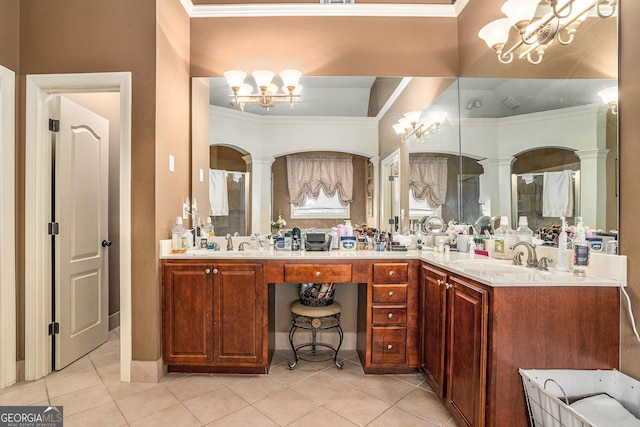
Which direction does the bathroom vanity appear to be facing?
toward the camera

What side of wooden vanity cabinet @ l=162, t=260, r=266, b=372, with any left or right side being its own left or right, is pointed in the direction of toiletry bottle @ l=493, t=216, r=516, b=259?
left

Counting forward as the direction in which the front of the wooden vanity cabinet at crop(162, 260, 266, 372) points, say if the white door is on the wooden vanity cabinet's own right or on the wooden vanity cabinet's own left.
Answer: on the wooden vanity cabinet's own right

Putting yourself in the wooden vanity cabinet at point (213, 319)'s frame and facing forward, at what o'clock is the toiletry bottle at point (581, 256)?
The toiletry bottle is roughly at 10 o'clock from the wooden vanity cabinet.

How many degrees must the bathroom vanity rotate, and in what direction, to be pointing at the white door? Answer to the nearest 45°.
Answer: approximately 90° to its right

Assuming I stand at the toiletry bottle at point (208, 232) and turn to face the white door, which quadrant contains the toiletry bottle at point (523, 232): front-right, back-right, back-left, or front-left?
back-left

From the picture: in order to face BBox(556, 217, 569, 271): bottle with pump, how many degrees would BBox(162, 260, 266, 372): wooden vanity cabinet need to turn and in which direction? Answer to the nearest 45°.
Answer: approximately 45° to its left
